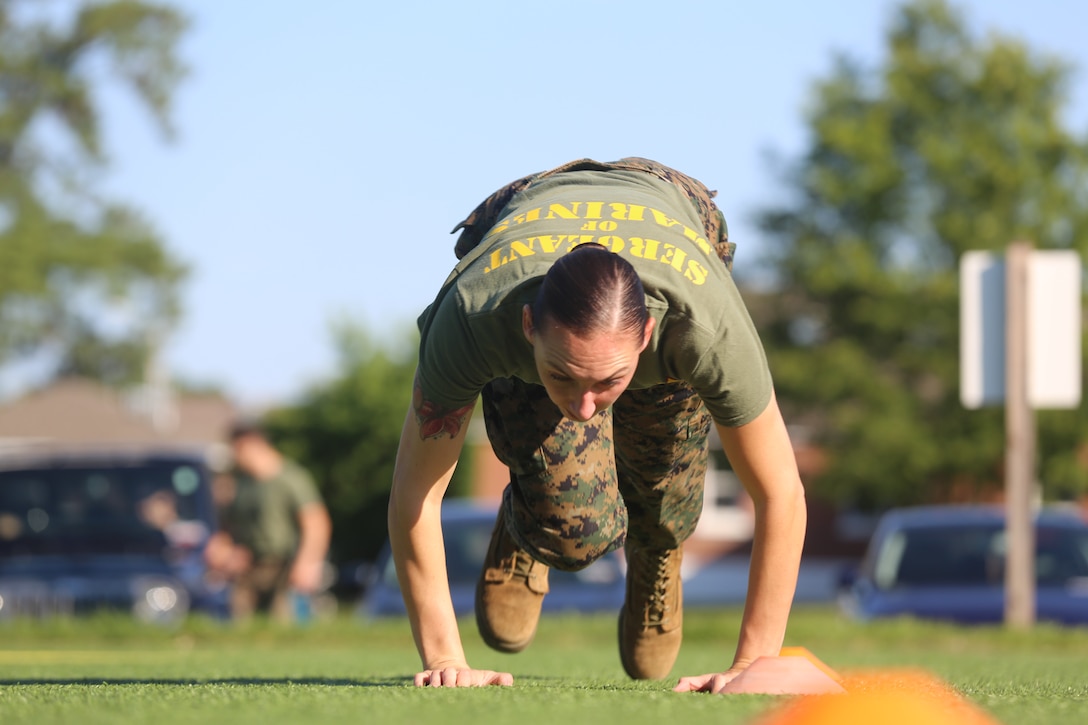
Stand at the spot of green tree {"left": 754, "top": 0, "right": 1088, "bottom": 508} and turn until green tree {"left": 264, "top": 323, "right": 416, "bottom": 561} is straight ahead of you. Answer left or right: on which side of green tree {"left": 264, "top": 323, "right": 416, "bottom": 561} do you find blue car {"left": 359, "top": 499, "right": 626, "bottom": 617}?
left

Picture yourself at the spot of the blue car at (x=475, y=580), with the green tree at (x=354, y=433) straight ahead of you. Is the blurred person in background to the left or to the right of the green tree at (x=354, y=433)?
left

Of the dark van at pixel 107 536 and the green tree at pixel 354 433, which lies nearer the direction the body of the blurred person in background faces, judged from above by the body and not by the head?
the dark van

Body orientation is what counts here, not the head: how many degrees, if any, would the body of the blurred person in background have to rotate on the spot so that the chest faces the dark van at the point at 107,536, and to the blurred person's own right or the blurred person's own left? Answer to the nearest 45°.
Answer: approximately 90° to the blurred person's own right

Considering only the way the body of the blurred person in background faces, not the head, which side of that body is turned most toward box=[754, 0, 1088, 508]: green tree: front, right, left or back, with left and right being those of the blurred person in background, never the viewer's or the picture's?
back

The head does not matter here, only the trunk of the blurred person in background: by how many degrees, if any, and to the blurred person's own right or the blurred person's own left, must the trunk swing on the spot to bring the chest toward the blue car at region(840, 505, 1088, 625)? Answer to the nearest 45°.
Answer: approximately 135° to the blurred person's own left

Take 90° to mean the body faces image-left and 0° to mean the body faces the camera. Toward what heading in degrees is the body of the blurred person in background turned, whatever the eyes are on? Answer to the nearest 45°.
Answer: approximately 45°

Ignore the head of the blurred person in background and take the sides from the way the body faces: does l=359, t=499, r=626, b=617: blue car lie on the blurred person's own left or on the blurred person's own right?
on the blurred person's own left

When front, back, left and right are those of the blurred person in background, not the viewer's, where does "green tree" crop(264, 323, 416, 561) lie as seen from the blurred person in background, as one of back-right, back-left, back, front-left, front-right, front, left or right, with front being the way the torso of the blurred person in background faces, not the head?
back-right

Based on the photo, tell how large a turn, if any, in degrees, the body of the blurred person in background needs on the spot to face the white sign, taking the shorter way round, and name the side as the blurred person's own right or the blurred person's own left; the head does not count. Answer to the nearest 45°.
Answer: approximately 135° to the blurred person's own left
